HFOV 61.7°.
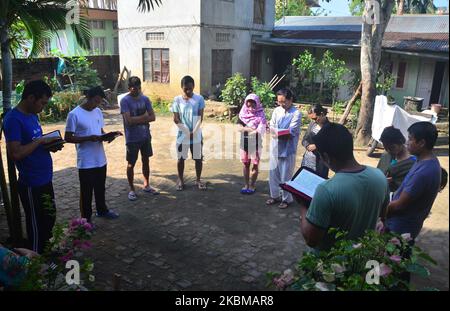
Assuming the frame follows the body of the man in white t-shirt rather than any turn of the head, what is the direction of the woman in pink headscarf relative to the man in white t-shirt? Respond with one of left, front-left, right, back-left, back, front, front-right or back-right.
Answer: front-left

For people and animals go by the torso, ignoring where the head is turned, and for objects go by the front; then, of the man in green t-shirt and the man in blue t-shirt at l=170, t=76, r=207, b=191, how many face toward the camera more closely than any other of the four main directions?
1

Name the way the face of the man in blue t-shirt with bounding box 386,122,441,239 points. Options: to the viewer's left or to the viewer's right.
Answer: to the viewer's left

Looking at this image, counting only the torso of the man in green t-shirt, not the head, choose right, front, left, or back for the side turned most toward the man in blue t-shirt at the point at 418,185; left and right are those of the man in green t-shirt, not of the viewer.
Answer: right

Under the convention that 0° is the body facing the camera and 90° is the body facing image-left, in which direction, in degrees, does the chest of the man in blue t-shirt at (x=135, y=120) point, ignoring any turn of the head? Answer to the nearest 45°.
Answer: approximately 315°

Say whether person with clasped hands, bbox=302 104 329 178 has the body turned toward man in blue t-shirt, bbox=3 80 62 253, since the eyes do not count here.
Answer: yes

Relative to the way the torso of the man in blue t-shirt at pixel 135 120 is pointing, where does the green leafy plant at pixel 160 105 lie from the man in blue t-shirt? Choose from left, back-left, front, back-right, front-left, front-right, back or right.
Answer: back-left

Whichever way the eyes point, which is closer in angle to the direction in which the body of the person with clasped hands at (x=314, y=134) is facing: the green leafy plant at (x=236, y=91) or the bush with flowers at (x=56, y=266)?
the bush with flowers

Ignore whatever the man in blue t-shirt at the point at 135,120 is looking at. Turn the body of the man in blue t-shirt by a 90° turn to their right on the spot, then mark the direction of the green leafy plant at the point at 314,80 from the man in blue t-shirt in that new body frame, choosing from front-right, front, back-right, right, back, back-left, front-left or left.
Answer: back

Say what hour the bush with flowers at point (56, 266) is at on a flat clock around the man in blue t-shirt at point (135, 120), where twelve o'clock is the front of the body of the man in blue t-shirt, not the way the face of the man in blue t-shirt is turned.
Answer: The bush with flowers is roughly at 2 o'clock from the man in blue t-shirt.

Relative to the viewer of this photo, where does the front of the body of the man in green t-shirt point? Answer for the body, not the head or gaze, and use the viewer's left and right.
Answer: facing away from the viewer and to the left of the viewer

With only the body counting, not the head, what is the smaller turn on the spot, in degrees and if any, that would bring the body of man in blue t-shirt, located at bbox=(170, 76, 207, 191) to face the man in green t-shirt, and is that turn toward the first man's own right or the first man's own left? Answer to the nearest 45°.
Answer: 0° — they already face them

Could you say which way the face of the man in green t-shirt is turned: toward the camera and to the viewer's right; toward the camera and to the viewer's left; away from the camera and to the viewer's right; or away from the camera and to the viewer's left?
away from the camera and to the viewer's left

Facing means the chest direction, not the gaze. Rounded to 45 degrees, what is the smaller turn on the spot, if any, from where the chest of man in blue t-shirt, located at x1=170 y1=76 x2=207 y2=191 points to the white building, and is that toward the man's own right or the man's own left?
approximately 180°
